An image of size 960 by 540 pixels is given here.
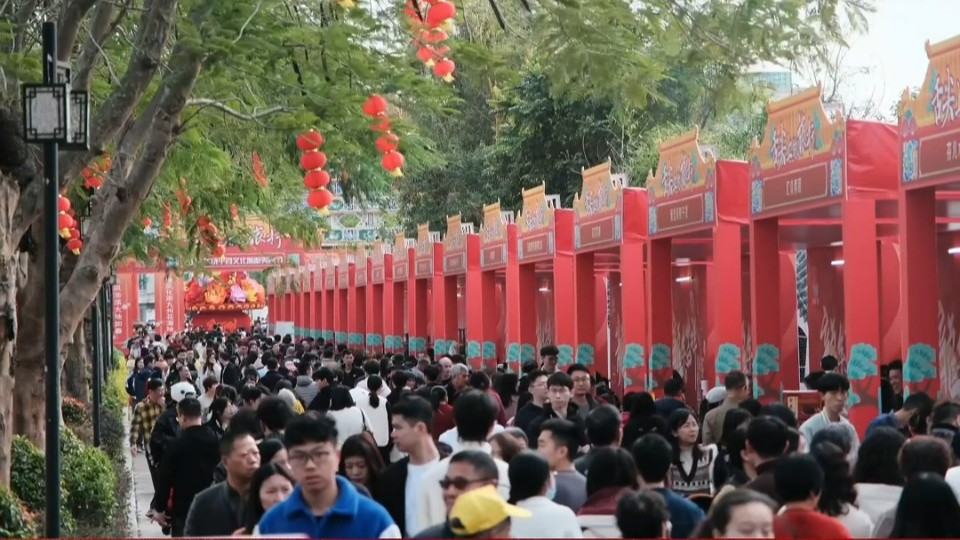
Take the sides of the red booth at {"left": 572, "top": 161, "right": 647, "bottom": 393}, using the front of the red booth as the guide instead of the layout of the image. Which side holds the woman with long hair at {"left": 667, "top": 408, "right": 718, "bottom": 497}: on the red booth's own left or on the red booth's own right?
on the red booth's own left

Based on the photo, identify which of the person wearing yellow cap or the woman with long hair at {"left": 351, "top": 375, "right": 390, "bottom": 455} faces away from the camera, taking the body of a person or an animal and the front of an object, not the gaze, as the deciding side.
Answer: the woman with long hair

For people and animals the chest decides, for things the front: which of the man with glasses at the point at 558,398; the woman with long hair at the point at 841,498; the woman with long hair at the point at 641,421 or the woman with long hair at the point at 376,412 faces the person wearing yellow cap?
the man with glasses

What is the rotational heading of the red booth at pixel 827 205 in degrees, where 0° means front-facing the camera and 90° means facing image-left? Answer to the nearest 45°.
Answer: approximately 45°

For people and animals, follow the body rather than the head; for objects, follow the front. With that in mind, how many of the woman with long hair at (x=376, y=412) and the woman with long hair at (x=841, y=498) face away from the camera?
2

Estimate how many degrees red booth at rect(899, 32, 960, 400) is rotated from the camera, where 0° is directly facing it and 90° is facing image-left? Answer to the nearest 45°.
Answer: approximately 45°

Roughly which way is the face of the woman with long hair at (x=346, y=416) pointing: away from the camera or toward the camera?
away from the camera
